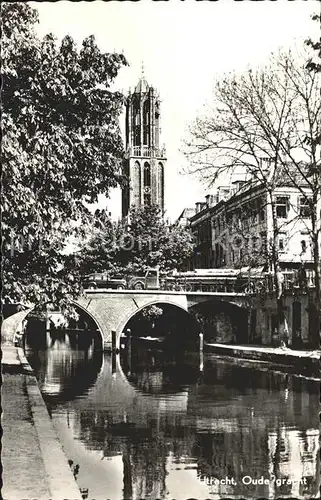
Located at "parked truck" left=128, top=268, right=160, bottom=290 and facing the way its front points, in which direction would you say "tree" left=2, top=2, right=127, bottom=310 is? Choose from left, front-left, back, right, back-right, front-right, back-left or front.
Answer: left

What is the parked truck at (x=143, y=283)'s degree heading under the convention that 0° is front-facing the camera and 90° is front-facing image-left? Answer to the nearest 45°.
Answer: approximately 90°
